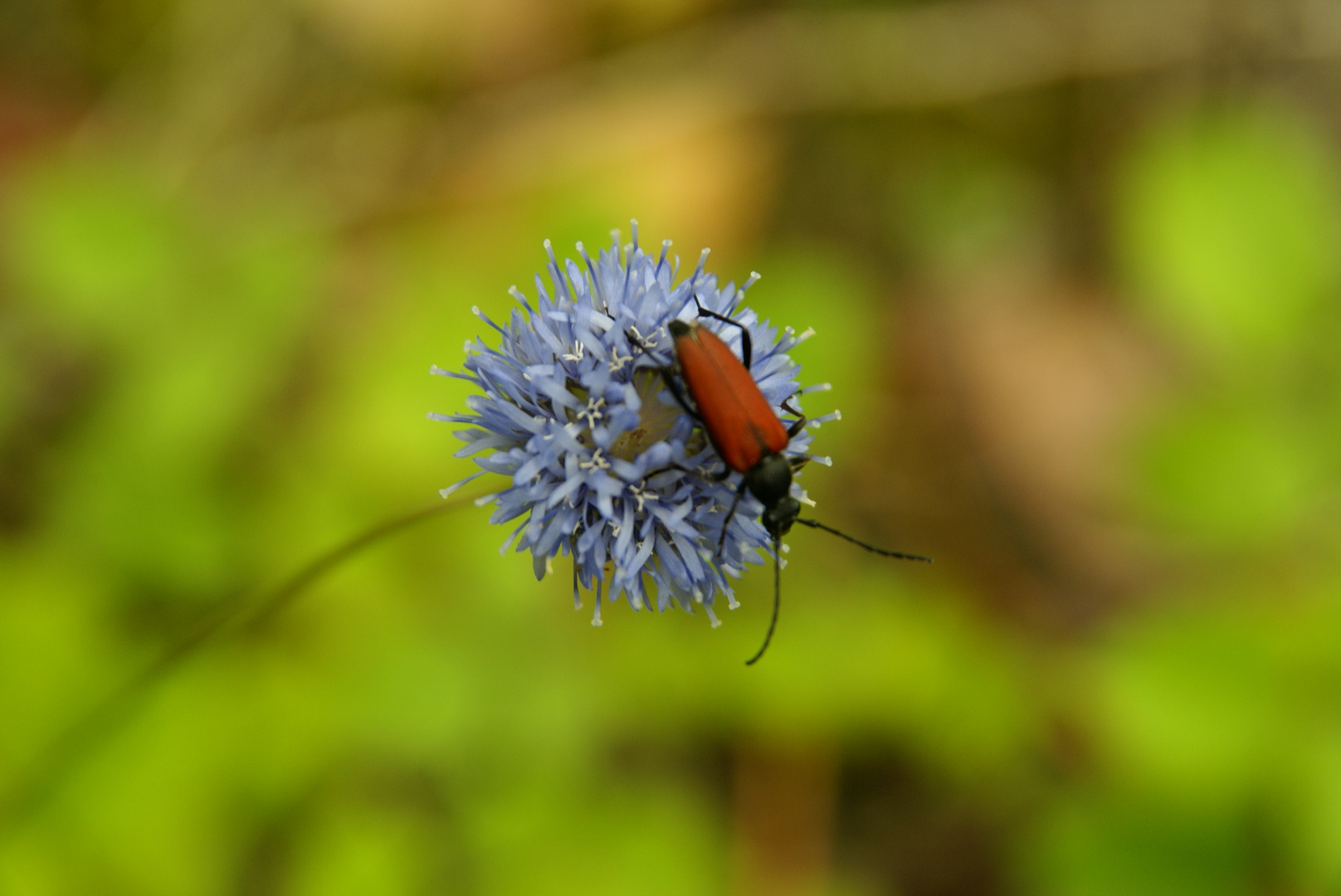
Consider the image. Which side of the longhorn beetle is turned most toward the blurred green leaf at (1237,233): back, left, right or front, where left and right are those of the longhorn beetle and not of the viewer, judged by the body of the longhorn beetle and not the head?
left

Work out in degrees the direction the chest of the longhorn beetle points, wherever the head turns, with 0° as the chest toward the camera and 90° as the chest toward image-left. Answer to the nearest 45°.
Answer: approximately 315°
